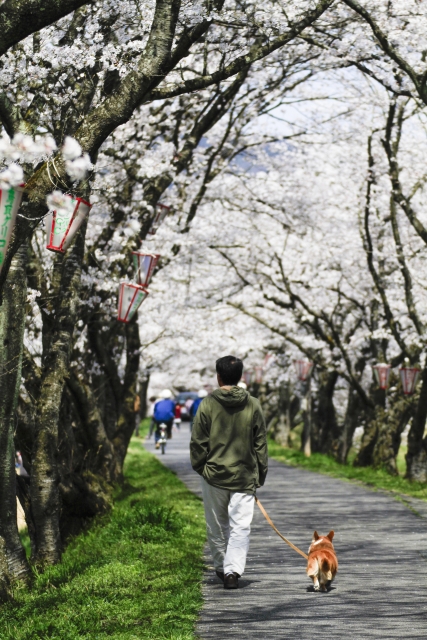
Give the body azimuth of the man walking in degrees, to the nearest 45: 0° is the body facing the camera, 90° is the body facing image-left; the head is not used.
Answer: approximately 180°

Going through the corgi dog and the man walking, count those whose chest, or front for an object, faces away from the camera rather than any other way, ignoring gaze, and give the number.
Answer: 2

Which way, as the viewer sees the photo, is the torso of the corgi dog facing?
away from the camera

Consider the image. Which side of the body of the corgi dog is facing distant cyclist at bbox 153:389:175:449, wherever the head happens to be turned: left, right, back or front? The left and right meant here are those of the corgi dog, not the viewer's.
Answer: front

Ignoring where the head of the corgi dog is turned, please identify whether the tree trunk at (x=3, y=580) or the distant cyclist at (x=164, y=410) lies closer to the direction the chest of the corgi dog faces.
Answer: the distant cyclist

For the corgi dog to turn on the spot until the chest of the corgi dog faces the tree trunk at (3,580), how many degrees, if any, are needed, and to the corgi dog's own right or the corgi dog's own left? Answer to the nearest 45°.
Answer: approximately 90° to the corgi dog's own left

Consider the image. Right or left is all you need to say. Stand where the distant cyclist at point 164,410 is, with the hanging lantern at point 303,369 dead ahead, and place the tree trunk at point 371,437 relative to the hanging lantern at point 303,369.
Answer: right

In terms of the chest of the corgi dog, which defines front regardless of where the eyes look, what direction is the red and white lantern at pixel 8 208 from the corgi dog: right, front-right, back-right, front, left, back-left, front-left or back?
back-left

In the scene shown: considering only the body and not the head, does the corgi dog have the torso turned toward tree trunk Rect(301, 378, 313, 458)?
yes

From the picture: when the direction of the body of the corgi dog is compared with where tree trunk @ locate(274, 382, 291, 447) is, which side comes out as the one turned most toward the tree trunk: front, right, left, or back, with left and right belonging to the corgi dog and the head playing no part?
front

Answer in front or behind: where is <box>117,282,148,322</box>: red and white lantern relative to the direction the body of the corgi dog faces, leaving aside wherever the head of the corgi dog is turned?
in front
